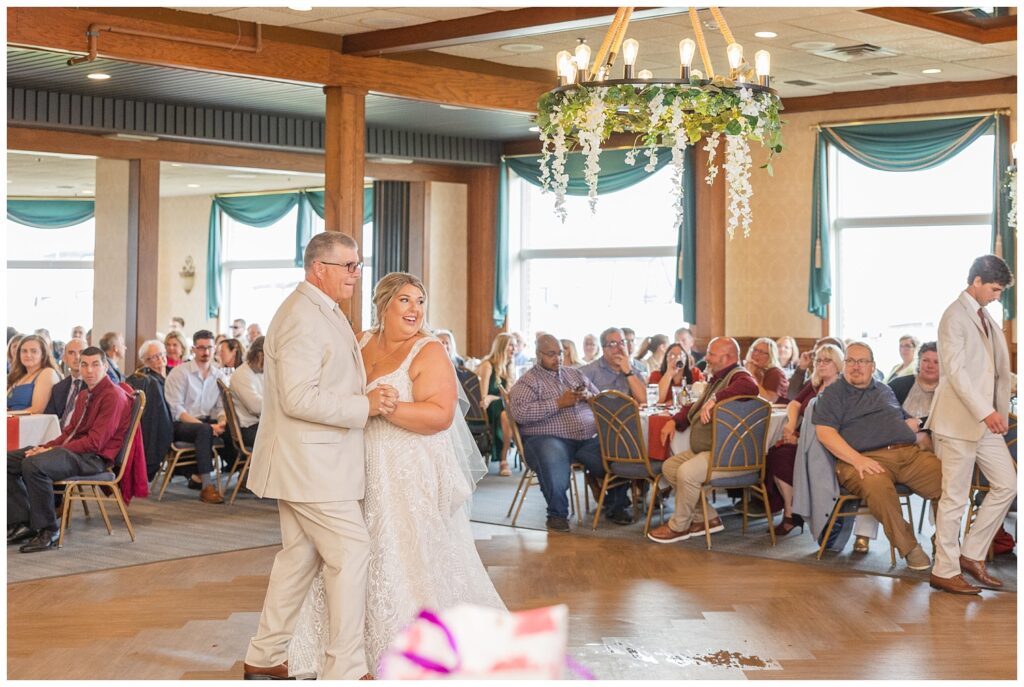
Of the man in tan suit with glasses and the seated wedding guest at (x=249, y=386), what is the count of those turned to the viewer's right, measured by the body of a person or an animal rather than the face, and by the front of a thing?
2

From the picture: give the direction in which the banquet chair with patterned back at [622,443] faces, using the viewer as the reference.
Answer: facing away from the viewer and to the right of the viewer

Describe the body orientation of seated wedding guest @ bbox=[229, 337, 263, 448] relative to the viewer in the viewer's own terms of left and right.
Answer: facing to the right of the viewer

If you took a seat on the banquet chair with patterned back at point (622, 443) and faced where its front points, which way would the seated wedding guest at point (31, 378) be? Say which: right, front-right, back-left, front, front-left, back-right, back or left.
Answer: back-left

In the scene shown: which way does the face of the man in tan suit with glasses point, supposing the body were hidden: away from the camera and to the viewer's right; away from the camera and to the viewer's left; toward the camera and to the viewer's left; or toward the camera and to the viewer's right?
toward the camera and to the viewer's right

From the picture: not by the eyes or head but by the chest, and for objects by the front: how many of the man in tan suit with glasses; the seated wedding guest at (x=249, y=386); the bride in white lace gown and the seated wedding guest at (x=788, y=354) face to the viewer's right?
2

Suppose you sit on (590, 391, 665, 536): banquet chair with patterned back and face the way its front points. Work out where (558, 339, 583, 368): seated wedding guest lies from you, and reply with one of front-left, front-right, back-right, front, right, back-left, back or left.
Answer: front-left

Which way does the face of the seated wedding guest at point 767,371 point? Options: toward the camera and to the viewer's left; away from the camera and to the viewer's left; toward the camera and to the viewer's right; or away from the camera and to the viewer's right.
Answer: toward the camera and to the viewer's left

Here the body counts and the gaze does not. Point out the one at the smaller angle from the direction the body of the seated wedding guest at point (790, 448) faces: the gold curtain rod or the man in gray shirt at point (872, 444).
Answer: the man in gray shirt

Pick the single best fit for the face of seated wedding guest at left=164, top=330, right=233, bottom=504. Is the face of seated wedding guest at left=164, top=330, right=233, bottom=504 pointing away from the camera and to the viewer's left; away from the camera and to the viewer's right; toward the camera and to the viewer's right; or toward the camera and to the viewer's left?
toward the camera and to the viewer's right

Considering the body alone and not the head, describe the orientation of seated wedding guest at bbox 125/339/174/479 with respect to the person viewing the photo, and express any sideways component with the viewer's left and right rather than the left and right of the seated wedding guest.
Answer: facing the viewer and to the right of the viewer
